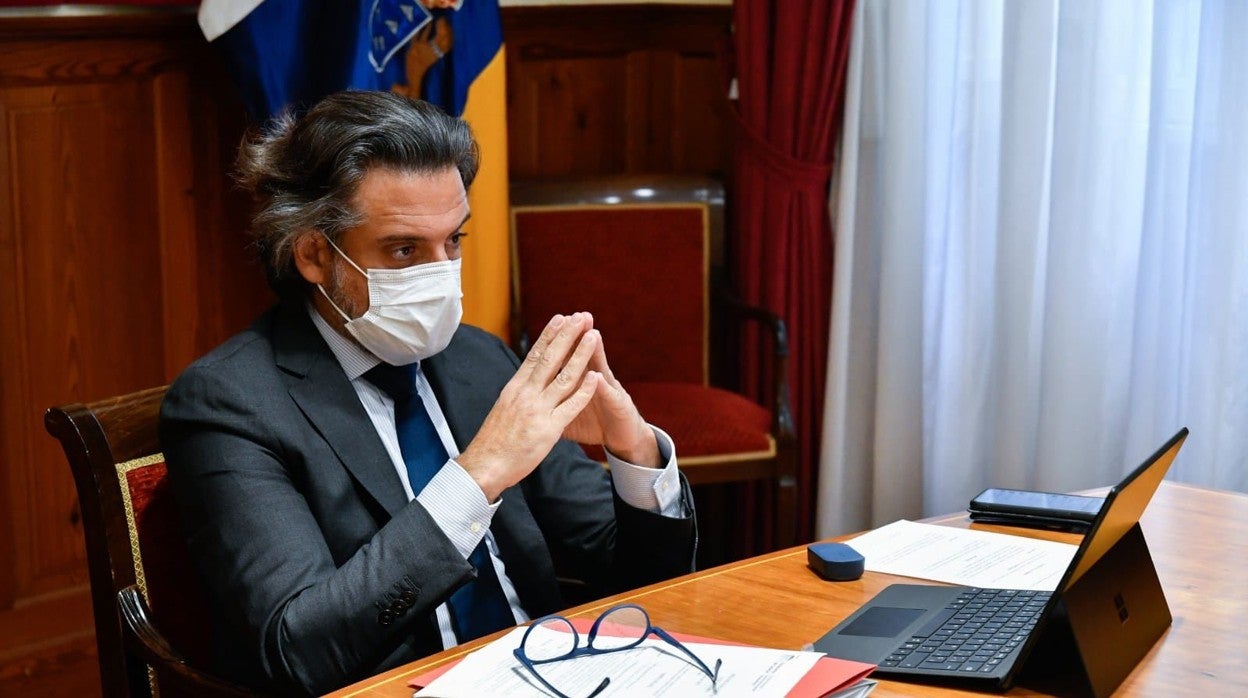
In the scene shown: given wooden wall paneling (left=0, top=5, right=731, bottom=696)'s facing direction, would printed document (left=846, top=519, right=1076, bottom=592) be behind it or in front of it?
in front

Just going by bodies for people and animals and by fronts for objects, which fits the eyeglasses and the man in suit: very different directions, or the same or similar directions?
very different directions

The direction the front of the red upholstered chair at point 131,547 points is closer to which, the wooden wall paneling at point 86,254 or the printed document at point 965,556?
the printed document

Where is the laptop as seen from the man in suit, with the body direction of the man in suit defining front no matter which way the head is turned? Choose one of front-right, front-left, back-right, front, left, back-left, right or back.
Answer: front

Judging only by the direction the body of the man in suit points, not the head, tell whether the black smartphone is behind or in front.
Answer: in front

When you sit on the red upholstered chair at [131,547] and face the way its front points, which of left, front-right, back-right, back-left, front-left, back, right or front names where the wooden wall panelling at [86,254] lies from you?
back-left

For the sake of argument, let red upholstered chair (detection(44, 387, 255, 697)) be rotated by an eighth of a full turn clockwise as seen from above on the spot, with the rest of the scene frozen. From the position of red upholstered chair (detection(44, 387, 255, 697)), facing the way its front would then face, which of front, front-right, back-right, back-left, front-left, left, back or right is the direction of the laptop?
front-left

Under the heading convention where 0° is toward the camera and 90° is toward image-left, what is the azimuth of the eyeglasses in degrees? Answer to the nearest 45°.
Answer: approximately 135°

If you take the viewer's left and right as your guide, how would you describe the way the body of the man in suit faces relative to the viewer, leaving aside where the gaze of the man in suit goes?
facing the viewer and to the right of the viewer

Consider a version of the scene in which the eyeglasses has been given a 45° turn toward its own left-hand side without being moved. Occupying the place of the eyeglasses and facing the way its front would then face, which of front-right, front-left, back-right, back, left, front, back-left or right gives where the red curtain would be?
right

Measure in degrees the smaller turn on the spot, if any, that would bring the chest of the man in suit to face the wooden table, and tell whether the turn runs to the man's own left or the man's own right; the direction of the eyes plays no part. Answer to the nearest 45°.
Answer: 0° — they already face it

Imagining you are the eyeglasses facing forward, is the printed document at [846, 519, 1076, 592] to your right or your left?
on your right

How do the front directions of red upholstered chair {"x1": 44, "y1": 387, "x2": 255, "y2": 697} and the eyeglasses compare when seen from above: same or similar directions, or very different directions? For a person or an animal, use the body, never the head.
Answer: very different directions

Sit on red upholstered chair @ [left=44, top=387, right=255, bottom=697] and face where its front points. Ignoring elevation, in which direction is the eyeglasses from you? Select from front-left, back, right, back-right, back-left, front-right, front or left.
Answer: front

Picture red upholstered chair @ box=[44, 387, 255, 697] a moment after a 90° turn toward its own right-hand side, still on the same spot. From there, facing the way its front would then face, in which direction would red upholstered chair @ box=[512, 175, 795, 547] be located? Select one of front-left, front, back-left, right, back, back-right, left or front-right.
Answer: back
